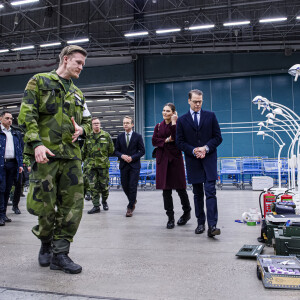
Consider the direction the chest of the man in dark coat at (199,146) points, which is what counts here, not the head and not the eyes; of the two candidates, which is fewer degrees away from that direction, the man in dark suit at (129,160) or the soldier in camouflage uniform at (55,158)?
the soldier in camouflage uniform

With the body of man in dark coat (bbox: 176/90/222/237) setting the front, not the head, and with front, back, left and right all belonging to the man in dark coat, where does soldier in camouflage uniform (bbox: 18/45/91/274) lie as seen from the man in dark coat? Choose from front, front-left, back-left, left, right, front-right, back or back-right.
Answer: front-right

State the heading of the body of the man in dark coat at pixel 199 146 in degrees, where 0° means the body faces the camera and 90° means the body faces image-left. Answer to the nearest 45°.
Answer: approximately 0°

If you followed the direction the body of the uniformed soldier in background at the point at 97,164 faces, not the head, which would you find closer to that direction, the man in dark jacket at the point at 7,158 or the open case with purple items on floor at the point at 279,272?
the open case with purple items on floor

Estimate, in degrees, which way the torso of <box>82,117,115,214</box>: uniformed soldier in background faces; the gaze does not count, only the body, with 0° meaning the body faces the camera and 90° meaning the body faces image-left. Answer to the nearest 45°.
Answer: approximately 0°

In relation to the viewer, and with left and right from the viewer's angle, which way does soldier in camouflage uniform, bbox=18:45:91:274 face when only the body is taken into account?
facing the viewer and to the right of the viewer

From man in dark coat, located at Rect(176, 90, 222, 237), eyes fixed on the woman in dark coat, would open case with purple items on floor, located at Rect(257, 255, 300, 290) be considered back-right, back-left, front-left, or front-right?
back-left

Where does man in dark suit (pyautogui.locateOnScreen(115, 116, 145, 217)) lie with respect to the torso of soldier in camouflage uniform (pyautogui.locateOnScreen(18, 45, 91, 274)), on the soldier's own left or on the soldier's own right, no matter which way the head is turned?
on the soldier's own left

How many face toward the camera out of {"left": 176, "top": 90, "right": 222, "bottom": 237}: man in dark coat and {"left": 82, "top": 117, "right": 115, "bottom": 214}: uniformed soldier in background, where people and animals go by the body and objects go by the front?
2

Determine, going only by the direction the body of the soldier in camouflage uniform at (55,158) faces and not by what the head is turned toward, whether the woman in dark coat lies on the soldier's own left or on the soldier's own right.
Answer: on the soldier's own left

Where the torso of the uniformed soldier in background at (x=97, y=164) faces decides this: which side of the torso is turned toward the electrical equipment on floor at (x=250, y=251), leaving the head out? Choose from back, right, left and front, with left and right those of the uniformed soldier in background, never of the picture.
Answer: front

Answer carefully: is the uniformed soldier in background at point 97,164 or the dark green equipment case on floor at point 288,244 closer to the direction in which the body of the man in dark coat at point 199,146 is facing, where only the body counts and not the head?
the dark green equipment case on floor

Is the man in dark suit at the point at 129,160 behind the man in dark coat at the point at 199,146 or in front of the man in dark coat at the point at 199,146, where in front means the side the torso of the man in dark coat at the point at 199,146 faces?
behind

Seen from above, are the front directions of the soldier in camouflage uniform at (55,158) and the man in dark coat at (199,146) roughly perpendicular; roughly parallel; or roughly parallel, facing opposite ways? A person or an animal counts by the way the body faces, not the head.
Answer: roughly perpendicular
